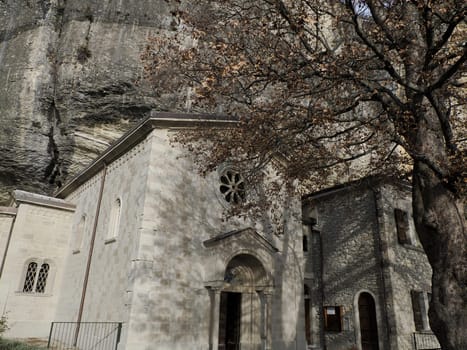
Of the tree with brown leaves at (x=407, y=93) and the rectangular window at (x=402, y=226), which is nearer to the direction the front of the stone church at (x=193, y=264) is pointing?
the tree with brown leaves

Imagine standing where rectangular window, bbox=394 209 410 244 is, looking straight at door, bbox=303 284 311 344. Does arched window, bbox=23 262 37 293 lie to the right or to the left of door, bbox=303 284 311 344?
left

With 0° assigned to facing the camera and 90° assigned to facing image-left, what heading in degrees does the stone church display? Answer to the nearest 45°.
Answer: approximately 315°

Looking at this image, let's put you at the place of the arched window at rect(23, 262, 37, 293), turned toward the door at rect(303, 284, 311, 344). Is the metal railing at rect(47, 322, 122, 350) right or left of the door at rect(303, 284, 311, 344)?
right

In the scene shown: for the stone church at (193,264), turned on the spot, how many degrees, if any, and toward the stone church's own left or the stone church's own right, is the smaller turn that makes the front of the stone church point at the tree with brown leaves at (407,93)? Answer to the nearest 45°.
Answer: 0° — it already faces it
